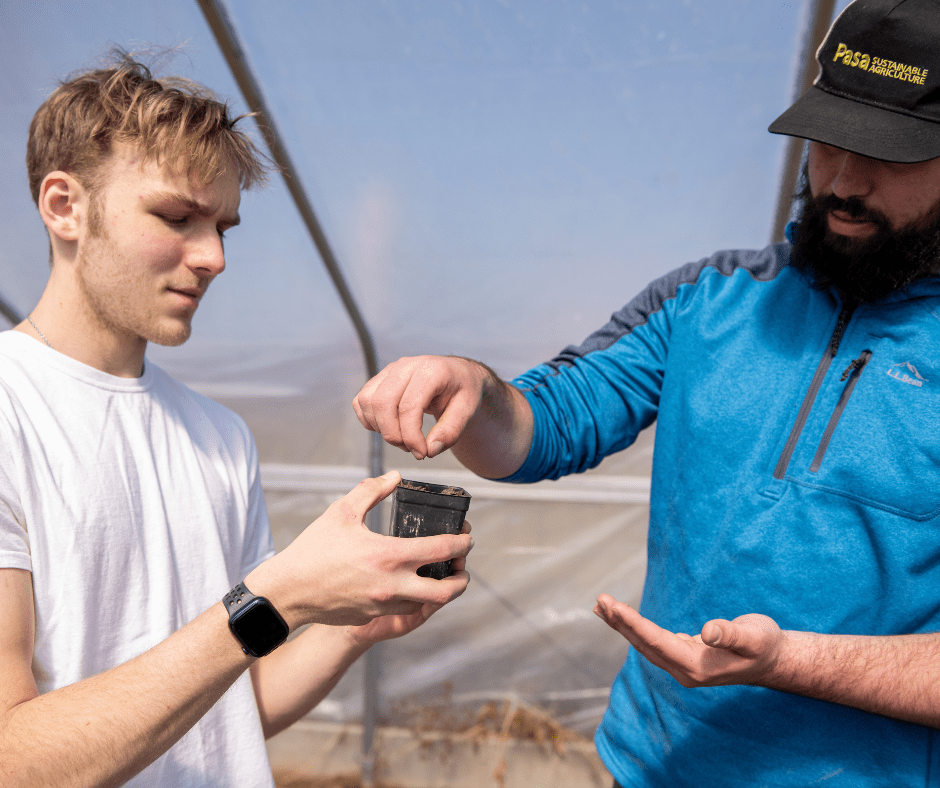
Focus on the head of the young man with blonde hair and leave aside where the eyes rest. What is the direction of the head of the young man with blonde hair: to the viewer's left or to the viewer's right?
to the viewer's right

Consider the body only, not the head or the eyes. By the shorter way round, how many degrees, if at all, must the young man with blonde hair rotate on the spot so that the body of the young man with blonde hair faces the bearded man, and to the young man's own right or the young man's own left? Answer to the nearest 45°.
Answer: approximately 45° to the young man's own left

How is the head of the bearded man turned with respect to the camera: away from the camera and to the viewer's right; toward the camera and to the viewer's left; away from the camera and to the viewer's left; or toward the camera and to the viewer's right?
toward the camera and to the viewer's left
